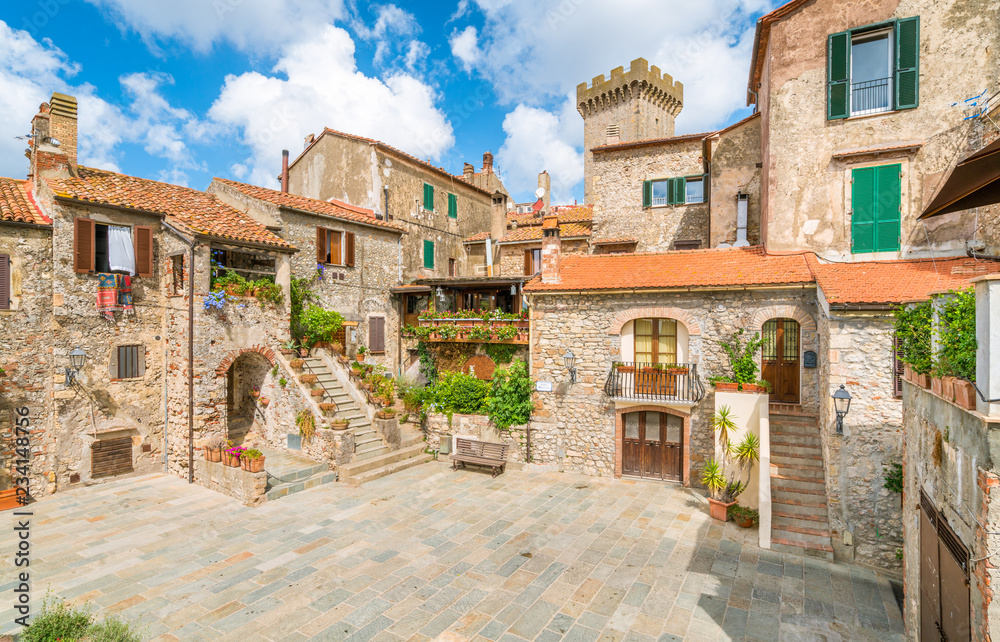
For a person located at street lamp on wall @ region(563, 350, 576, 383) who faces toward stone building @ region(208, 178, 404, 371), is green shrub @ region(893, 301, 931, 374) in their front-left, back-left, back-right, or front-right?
back-left

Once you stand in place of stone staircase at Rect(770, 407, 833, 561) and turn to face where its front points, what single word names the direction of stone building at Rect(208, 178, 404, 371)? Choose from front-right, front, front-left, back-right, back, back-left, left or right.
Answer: right

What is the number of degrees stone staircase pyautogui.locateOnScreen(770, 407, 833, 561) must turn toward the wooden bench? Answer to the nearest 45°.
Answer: approximately 90° to its right

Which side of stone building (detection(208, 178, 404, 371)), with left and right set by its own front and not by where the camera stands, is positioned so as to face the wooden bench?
front

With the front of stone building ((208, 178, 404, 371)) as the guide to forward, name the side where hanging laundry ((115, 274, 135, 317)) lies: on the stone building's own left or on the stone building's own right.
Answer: on the stone building's own right

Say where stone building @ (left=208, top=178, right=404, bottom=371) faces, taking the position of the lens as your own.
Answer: facing the viewer and to the right of the viewer

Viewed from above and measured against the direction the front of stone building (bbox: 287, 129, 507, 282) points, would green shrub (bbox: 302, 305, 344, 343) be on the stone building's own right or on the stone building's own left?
on the stone building's own right

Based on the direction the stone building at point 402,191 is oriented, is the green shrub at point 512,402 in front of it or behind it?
in front

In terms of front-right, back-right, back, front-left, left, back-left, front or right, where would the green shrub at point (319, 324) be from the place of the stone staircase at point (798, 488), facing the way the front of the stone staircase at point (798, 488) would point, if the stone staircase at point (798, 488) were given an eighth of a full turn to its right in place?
front-right

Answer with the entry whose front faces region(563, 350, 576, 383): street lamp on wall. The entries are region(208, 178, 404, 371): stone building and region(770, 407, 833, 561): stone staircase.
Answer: the stone building

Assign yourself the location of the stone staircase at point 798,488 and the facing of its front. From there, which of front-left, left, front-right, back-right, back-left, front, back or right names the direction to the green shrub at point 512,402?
right

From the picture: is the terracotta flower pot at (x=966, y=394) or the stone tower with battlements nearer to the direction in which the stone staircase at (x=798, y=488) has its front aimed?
the terracotta flower pot
